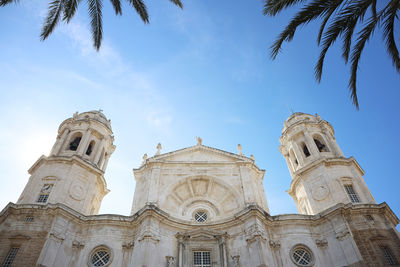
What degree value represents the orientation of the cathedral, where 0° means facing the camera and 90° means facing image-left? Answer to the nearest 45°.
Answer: approximately 0°
